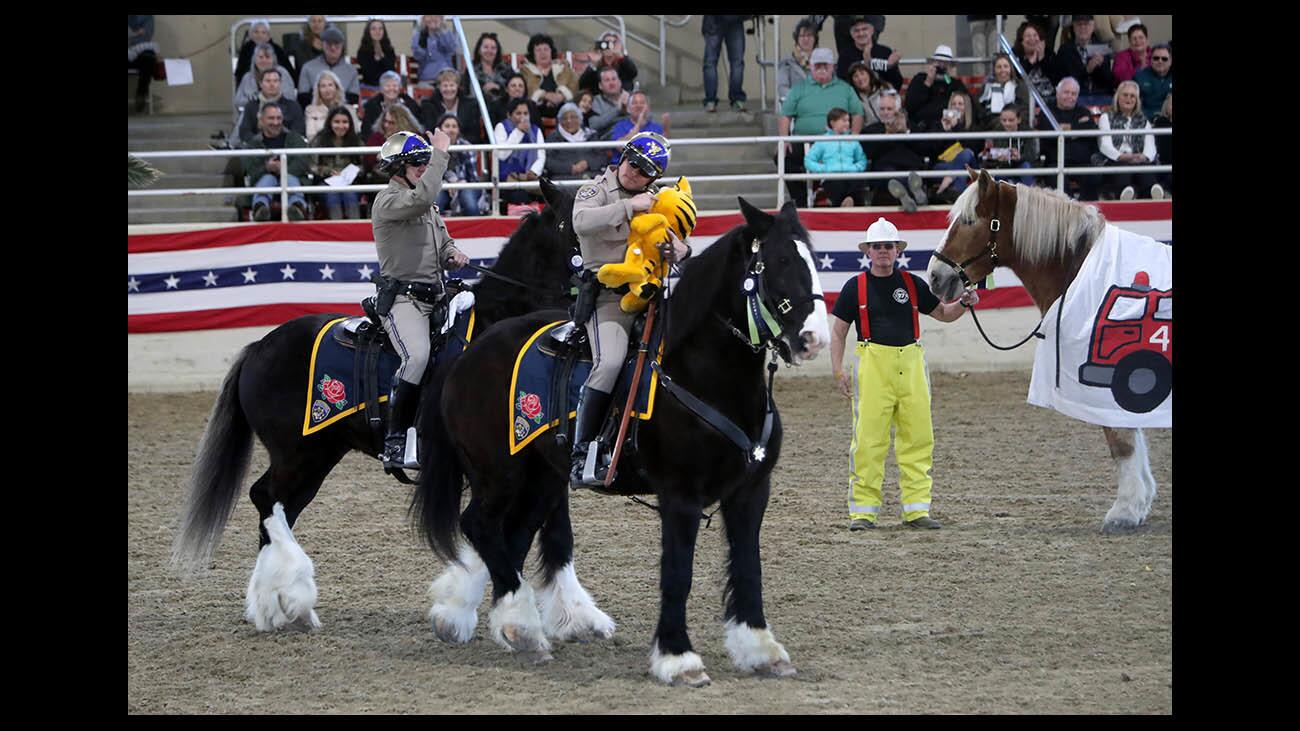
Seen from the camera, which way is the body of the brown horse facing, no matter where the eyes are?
to the viewer's left

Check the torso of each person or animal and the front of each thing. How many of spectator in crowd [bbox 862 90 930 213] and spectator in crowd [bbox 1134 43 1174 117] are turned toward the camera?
2

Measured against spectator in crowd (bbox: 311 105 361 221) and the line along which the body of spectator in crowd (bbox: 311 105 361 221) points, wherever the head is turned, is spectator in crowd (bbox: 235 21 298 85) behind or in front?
behind

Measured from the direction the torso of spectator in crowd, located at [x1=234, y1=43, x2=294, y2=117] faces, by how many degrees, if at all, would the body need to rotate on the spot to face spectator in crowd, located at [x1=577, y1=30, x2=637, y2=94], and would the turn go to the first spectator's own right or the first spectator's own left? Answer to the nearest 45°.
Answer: approximately 90° to the first spectator's own left

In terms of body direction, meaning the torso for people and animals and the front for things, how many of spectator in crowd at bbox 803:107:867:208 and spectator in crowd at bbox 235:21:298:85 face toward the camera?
2
